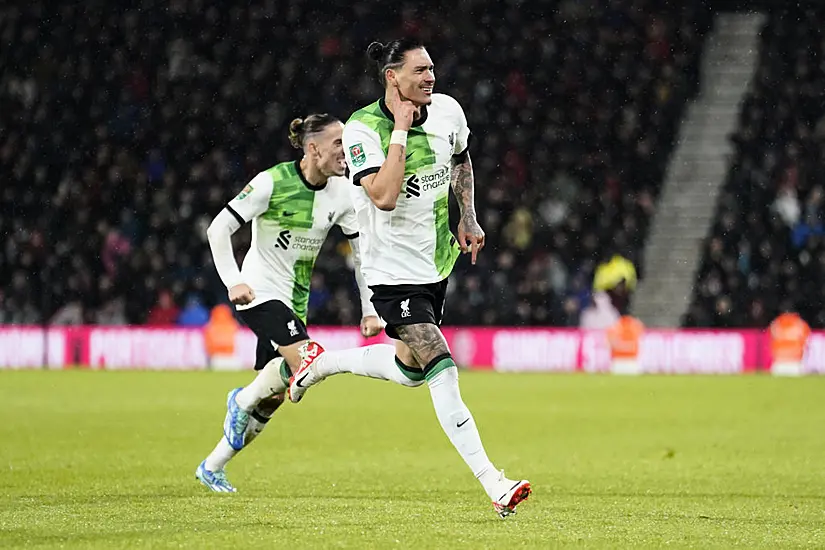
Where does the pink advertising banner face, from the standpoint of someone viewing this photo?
facing the viewer

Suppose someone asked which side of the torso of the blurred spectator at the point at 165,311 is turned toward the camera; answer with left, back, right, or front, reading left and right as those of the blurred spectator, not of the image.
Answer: front

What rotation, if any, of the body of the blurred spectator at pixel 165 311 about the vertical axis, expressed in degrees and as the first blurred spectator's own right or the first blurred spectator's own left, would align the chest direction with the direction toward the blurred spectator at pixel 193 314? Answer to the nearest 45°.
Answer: approximately 45° to the first blurred spectator's own left

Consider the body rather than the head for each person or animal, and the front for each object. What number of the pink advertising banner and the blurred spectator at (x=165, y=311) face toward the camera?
2
